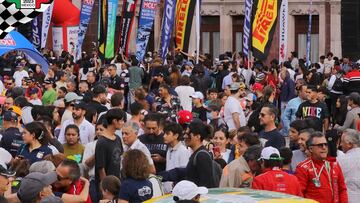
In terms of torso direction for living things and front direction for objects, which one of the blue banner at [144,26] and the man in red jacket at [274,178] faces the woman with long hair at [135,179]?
the blue banner

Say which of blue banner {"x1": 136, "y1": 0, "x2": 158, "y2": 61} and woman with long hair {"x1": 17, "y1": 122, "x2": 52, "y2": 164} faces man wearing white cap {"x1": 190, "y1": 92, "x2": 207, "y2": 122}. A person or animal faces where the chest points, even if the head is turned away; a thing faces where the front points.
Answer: the blue banner

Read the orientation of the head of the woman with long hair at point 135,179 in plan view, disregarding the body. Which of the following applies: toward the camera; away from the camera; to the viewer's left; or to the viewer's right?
away from the camera
